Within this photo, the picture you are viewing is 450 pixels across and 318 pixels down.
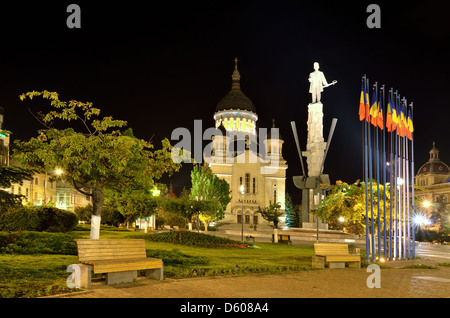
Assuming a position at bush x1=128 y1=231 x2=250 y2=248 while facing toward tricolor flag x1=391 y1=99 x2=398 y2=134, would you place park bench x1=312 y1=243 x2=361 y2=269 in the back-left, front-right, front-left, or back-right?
front-right

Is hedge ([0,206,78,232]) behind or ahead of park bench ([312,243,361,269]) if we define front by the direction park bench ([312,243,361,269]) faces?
behind

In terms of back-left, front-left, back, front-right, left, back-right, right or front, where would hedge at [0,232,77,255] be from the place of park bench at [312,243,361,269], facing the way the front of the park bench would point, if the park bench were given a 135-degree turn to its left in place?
left

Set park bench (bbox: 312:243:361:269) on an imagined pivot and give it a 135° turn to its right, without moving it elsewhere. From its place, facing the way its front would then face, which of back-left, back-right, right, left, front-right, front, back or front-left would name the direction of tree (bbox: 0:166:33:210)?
front-left

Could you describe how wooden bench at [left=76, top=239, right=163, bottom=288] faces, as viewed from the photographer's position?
facing the viewer and to the right of the viewer

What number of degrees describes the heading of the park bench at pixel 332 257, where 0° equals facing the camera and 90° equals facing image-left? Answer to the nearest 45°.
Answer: approximately 315°

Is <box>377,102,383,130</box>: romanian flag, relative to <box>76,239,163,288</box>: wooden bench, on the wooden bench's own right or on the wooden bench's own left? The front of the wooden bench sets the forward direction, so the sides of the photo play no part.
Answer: on the wooden bench's own left

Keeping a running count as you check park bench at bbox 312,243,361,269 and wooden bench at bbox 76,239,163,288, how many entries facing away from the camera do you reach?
0

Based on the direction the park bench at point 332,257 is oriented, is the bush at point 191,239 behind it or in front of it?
behind

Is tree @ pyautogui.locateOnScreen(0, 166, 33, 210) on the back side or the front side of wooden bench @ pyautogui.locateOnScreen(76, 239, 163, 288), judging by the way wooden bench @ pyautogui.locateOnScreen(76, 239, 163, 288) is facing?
on the back side
